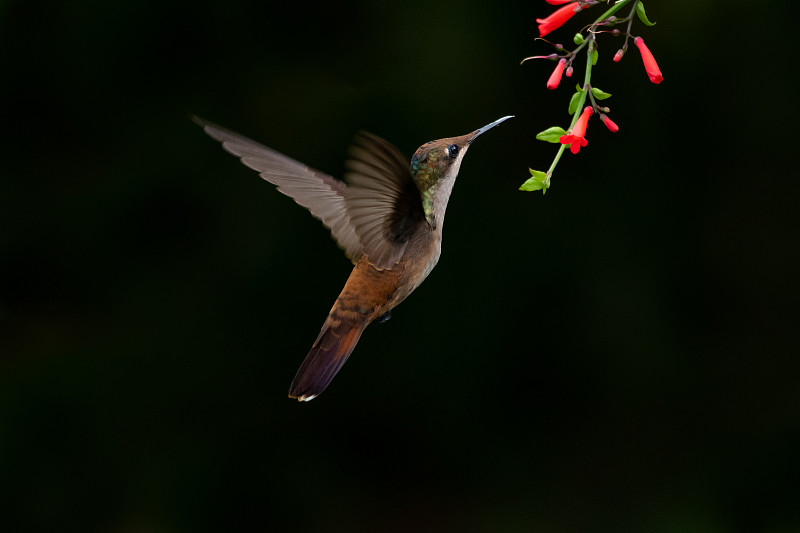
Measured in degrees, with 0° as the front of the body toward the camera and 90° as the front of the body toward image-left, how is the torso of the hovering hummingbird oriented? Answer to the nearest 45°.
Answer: approximately 270°
